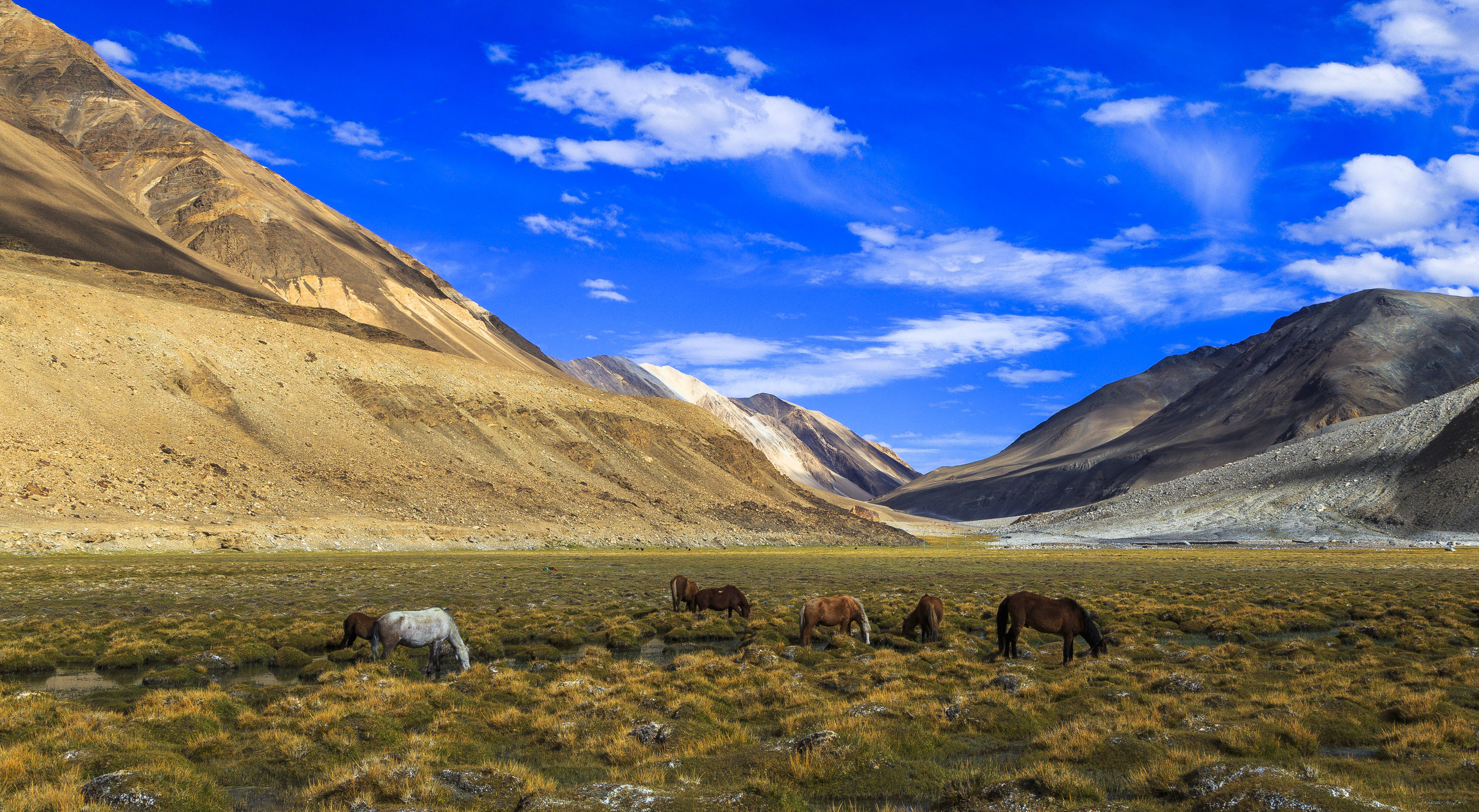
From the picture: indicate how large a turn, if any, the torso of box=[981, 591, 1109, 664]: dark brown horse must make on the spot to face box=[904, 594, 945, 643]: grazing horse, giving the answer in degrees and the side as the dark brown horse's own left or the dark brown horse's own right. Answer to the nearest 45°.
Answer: approximately 135° to the dark brown horse's own left

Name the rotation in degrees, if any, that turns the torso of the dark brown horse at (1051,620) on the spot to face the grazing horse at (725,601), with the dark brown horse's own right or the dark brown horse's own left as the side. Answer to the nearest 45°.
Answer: approximately 135° to the dark brown horse's own left

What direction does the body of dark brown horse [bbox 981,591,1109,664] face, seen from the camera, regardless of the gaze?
to the viewer's right

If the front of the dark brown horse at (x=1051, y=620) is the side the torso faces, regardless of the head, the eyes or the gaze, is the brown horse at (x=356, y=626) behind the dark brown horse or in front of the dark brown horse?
behind

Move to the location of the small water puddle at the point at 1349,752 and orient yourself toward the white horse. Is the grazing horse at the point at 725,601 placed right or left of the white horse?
right

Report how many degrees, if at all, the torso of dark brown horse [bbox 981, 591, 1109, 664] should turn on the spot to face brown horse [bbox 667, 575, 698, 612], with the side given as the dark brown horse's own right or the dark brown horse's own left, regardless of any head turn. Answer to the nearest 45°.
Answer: approximately 135° to the dark brown horse's own left

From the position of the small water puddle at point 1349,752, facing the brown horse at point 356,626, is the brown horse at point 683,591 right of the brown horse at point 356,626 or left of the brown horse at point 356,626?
right

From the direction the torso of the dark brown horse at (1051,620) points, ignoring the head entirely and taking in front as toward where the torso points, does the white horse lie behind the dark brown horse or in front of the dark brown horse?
behind
